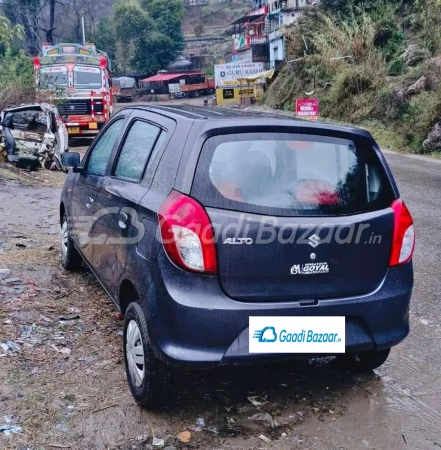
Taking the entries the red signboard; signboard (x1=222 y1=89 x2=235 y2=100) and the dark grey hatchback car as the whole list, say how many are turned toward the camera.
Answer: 2

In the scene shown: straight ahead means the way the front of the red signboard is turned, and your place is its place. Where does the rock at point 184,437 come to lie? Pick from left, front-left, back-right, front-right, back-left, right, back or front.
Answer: front

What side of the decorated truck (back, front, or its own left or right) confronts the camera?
front

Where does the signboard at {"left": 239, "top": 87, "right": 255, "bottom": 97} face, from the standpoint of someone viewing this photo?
facing the viewer

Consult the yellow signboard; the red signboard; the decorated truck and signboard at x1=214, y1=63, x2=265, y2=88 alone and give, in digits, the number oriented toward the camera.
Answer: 4

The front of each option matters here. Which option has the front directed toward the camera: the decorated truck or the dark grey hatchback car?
the decorated truck

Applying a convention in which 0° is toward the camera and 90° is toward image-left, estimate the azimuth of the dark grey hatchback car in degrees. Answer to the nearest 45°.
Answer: approximately 135°

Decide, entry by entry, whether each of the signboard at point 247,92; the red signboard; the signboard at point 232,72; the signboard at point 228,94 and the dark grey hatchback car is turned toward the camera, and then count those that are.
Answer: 4

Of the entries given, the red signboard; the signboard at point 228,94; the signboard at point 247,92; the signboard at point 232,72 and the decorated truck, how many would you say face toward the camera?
5

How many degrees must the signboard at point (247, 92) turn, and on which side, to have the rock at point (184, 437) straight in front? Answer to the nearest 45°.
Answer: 0° — it already faces it

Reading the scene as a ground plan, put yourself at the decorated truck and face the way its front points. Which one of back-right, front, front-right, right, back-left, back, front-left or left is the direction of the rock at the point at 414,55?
left

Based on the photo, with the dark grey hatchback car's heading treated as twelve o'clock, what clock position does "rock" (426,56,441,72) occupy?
The rock is roughly at 2 o'clock from the dark grey hatchback car.

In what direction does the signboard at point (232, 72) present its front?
toward the camera

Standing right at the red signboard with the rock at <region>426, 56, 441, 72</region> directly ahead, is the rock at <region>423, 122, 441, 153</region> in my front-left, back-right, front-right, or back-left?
front-right

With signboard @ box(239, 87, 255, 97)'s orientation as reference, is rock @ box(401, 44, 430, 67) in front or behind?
in front

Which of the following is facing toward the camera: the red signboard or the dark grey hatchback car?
the red signboard
